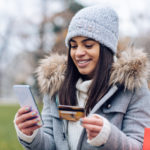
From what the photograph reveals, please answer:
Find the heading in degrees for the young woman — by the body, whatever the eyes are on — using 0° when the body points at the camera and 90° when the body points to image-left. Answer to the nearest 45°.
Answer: approximately 45°
